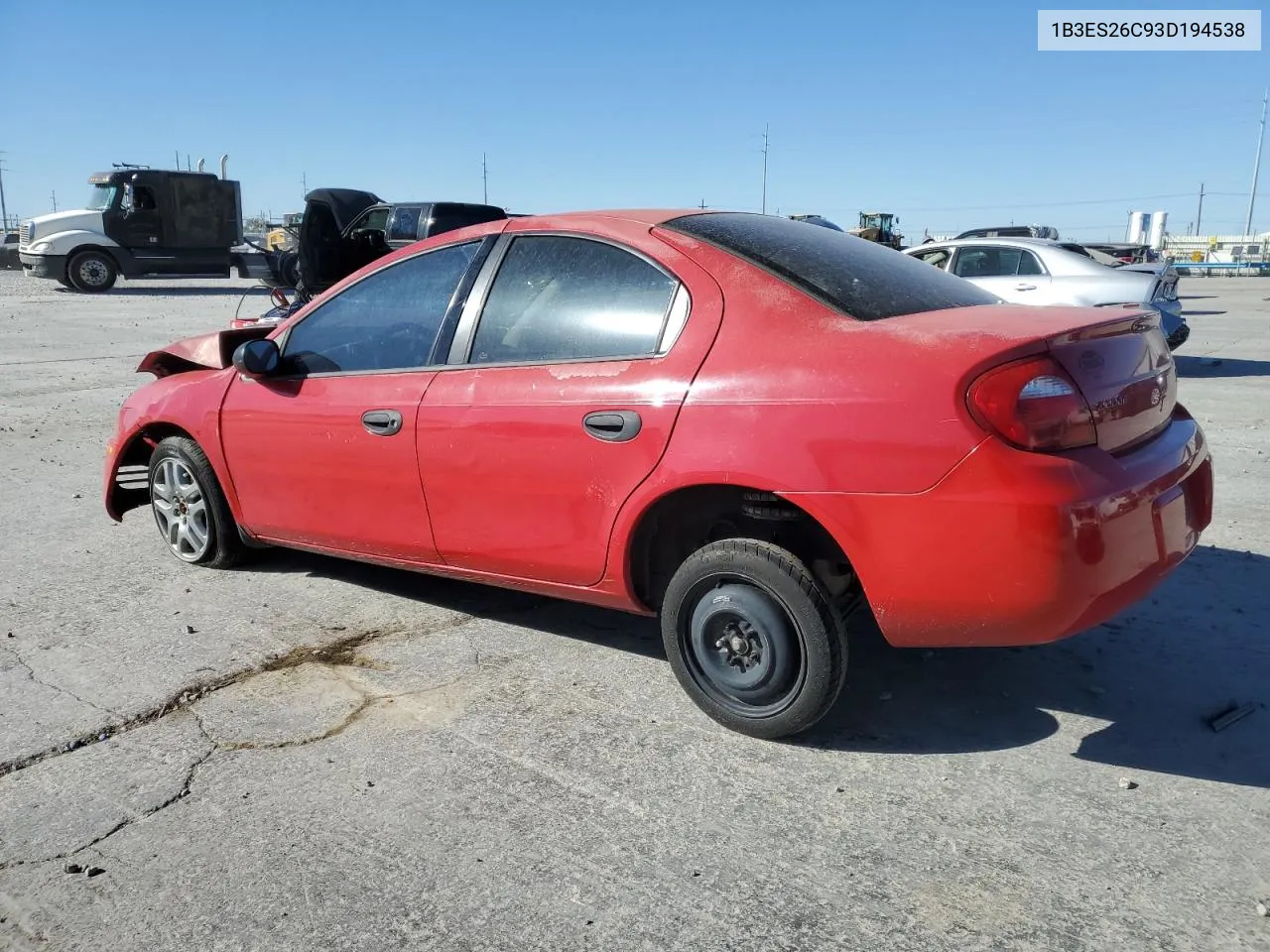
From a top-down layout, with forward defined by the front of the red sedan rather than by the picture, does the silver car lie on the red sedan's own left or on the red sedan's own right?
on the red sedan's own right

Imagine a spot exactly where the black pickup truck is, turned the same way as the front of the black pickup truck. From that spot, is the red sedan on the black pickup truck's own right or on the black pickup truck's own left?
on the black pickup truck's own left

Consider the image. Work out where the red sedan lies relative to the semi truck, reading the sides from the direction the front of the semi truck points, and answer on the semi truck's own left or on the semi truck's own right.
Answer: on the semi truck's own left

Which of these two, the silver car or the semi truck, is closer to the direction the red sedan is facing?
the semi truck

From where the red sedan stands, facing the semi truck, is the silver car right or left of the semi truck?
right

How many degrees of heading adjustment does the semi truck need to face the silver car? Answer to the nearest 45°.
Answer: approximately 135° to its left

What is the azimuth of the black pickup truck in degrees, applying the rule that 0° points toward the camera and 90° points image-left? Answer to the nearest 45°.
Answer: approximately 45°

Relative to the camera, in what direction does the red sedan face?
facing away from the viewer and to the left of the viewer

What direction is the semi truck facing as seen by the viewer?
to the viewer's left

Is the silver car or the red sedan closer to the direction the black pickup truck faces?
the red sedan
